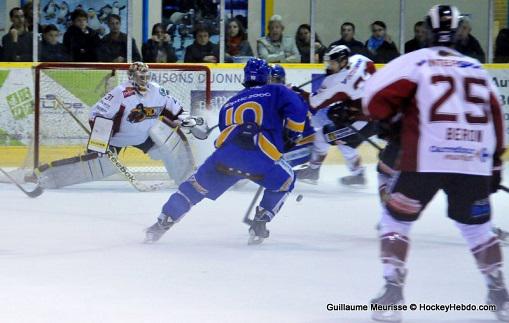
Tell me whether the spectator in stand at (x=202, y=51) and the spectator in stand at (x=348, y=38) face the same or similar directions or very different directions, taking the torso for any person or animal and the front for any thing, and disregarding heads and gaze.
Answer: same or similar directions

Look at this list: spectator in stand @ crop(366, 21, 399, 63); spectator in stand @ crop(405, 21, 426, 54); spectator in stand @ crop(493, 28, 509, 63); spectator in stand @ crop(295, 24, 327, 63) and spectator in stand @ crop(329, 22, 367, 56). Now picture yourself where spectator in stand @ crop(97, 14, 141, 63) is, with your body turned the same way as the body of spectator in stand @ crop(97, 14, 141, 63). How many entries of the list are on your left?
5

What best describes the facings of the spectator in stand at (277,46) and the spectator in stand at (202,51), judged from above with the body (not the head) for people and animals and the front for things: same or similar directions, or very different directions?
same or similar directions

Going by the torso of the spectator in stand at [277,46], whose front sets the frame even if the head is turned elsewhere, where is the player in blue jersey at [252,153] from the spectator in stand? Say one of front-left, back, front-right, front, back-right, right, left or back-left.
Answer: front

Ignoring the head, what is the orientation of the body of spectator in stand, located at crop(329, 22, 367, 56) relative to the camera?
toward the camera

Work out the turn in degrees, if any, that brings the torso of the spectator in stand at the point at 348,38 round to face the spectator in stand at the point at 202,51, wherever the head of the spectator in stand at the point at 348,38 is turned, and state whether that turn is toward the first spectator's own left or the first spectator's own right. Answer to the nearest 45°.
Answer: approximately 90° to the first spectator's own right

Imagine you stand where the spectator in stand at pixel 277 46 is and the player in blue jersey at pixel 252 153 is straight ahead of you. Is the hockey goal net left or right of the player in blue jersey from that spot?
right

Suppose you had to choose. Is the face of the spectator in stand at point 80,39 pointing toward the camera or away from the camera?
toward the camera

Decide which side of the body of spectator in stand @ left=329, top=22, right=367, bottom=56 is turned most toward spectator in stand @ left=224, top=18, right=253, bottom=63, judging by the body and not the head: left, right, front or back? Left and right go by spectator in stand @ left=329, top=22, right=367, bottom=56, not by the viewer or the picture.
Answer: right

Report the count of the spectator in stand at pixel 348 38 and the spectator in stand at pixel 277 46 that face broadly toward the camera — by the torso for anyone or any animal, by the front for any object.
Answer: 2

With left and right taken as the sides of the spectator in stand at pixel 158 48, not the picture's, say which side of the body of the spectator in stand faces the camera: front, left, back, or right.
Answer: front

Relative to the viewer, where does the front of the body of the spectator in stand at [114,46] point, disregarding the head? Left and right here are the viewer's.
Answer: facing the viewer

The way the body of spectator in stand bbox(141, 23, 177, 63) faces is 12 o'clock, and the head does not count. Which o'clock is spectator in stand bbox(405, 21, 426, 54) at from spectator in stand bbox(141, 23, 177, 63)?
spectator in stand bbox(405, 21, 426, 54) is roughly at 9 o'clock from spectator in stand bbox(141, 23, 177, 63).

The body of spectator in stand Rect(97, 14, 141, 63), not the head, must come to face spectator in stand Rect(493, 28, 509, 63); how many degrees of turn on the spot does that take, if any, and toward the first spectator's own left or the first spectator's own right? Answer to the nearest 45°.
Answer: approximately 90° to the first spectator's own left

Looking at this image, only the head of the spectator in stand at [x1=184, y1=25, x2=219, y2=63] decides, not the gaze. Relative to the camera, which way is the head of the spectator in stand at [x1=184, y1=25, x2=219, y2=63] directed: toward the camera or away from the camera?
toward the camera

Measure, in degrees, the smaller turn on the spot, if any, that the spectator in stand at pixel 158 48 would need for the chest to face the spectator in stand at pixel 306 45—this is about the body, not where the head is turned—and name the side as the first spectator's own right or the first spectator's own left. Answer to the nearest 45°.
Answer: approximately 90° to the first spectator's own left

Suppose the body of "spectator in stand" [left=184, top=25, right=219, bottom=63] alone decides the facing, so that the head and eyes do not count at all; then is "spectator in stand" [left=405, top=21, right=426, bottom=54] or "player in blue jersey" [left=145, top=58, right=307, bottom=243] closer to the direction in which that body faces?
the player in blue jersey

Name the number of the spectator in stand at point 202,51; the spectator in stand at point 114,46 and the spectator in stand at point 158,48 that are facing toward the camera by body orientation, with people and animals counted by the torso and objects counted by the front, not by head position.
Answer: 3
